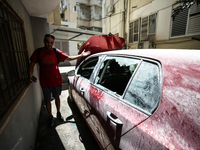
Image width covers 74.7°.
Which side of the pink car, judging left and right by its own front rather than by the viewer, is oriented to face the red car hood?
front

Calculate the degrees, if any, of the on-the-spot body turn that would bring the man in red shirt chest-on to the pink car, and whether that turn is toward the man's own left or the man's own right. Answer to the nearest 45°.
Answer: approximately 45° to the man's own left

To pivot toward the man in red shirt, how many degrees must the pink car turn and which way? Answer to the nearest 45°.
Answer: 0° — it already faces them

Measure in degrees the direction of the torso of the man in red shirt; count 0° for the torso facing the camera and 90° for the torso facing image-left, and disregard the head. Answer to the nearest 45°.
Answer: approximately 0°

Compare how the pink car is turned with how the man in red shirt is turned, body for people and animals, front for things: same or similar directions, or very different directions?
very different directions

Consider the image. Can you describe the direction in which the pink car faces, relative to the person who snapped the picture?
facing away from the viewer and to the left of the viewer
